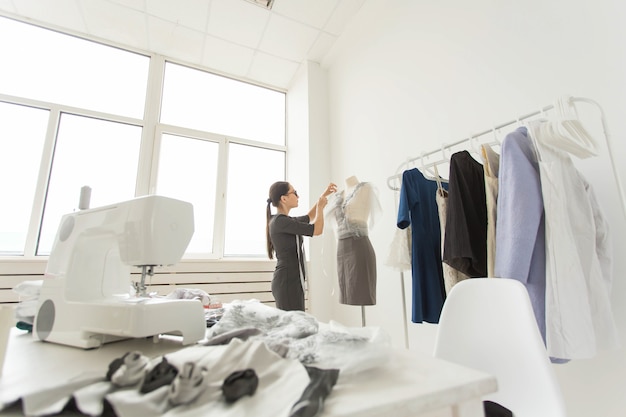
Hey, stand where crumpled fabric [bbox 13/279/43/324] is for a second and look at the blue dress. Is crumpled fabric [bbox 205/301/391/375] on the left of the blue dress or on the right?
right

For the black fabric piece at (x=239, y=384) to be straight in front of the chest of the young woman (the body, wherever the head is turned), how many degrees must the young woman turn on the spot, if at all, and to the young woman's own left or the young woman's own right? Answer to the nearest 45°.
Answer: approximately 90° to the young woman's own right

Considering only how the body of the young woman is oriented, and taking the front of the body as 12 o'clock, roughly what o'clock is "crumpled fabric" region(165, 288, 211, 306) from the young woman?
The crumpled fabric is roughly at 4 o'clock from the young woman.

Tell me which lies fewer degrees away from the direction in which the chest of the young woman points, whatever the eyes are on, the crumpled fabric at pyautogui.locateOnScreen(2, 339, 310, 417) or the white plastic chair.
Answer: the white plastic chair

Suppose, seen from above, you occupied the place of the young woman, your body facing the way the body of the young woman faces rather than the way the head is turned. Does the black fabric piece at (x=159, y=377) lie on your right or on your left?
on your right

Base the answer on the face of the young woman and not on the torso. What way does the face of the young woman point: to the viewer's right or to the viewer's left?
to the viewer's right

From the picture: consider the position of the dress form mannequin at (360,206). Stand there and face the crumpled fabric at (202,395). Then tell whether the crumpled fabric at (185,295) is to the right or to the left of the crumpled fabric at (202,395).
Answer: right

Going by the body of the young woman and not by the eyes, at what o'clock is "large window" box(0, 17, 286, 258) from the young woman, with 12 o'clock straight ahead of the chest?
The large window is roughly at 7 o'clock from the young woman.

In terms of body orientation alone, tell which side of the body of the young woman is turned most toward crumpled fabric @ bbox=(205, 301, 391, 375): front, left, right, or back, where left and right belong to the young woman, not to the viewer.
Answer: right

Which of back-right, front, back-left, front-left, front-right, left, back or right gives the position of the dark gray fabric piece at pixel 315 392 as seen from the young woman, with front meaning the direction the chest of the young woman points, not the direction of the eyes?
right

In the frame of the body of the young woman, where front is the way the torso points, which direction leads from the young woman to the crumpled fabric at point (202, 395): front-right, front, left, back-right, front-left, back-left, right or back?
right

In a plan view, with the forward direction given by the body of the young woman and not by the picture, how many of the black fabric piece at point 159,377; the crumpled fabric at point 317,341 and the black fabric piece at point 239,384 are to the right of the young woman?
3

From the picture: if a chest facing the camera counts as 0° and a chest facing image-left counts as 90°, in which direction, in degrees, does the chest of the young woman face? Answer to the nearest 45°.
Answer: approximately 270°
